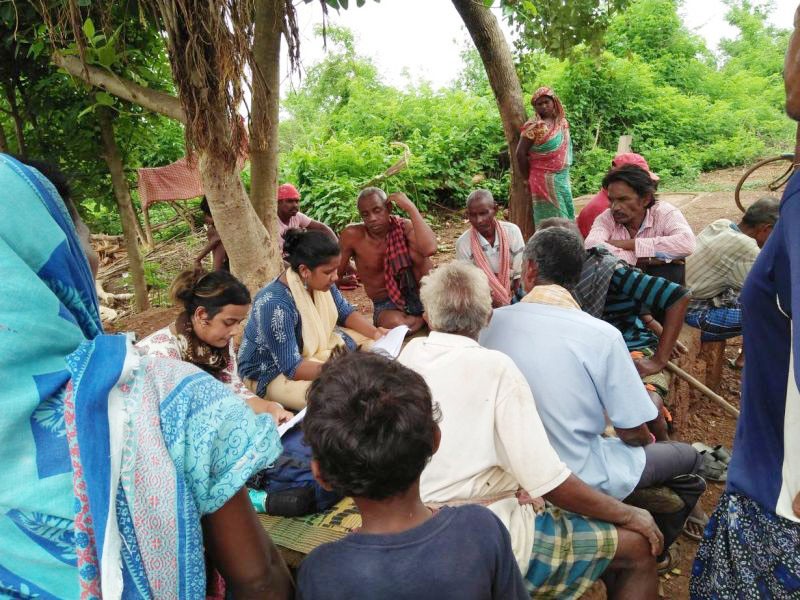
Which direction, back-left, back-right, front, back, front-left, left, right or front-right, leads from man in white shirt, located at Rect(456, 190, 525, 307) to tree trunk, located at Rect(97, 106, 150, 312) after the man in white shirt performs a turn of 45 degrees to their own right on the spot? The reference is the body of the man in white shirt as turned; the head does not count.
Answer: front-right

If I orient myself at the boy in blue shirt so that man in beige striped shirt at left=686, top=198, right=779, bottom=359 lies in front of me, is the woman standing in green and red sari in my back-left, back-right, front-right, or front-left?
front-left

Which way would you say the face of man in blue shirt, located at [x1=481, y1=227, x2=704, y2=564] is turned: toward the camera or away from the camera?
away from the camera

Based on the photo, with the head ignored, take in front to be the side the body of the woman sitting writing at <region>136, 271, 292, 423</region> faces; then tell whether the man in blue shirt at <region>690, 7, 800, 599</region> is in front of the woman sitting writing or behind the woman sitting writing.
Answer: in front

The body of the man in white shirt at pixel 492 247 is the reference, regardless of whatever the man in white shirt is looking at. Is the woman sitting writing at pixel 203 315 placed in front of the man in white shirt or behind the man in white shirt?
in front

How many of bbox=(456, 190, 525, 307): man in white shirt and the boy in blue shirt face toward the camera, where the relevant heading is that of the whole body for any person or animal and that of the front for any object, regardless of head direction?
1

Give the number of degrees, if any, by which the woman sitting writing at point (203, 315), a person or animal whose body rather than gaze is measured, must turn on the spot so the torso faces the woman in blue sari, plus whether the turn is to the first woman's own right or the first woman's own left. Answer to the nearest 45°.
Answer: approximately 45° to the first woman's own right

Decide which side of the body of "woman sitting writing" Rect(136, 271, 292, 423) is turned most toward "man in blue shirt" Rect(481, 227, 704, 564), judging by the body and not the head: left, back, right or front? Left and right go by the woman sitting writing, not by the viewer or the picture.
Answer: front

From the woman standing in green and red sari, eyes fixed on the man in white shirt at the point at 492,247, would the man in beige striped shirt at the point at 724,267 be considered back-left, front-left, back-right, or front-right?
front-left

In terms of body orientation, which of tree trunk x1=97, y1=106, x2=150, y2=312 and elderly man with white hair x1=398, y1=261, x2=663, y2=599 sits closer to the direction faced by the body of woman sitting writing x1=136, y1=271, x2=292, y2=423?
the elderly man with white hair

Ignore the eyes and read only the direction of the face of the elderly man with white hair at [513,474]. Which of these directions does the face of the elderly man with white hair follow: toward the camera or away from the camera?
away from the camera

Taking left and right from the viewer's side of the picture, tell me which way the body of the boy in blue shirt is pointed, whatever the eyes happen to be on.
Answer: facing away from the viewer

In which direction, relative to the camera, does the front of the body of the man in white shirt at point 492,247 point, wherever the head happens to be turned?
toward the camera

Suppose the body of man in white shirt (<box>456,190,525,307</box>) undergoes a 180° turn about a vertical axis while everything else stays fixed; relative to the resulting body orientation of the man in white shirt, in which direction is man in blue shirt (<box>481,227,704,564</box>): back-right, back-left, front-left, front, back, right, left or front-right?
back

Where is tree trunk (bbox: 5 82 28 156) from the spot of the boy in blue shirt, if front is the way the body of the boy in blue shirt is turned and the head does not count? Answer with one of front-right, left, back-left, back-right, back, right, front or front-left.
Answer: front-left

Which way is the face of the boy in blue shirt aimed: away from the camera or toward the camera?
away from the camera
